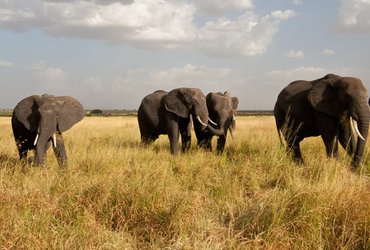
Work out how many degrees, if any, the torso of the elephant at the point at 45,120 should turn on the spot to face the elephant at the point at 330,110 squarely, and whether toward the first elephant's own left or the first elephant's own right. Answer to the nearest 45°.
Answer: approximately 45° to the first elephant's own left

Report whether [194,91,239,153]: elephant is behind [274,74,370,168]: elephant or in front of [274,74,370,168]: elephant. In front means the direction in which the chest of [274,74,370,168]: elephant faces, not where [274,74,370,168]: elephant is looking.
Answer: behind

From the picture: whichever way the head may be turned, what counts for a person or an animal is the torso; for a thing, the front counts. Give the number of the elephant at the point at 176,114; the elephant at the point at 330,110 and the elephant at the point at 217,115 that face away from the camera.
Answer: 0

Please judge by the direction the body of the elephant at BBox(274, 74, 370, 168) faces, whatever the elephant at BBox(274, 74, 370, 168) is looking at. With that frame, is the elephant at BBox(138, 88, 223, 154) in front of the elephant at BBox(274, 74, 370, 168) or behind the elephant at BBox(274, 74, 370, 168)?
behind

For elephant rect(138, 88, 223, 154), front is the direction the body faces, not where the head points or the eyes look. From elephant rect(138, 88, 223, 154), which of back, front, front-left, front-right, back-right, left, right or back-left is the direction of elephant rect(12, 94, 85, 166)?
right

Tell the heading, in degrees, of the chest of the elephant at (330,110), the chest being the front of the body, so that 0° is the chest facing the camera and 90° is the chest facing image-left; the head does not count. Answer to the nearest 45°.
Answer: approximately 315°

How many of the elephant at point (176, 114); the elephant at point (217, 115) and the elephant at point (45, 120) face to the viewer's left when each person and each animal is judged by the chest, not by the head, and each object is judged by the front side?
0

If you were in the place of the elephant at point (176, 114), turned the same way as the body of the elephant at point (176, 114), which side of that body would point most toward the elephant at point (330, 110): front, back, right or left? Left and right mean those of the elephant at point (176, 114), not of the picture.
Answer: front

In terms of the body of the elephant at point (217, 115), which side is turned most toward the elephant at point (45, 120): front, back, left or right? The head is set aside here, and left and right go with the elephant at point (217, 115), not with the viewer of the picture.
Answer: right

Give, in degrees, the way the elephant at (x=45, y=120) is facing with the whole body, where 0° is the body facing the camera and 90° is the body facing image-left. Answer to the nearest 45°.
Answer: approximately 315°

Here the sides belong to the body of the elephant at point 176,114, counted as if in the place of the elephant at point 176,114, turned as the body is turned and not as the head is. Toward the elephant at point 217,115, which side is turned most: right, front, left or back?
left

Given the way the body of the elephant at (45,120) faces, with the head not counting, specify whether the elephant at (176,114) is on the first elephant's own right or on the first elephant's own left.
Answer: on the first elephant's own left

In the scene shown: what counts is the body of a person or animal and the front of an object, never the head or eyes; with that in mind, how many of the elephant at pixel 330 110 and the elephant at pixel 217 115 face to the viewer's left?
0

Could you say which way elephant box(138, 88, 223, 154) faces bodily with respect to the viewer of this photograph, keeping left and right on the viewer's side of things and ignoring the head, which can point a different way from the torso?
facing the viewer and to the right of the viewer

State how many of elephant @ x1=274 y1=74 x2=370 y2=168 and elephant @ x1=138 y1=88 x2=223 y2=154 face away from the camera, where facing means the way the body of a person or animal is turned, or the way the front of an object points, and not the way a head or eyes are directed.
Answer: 0
